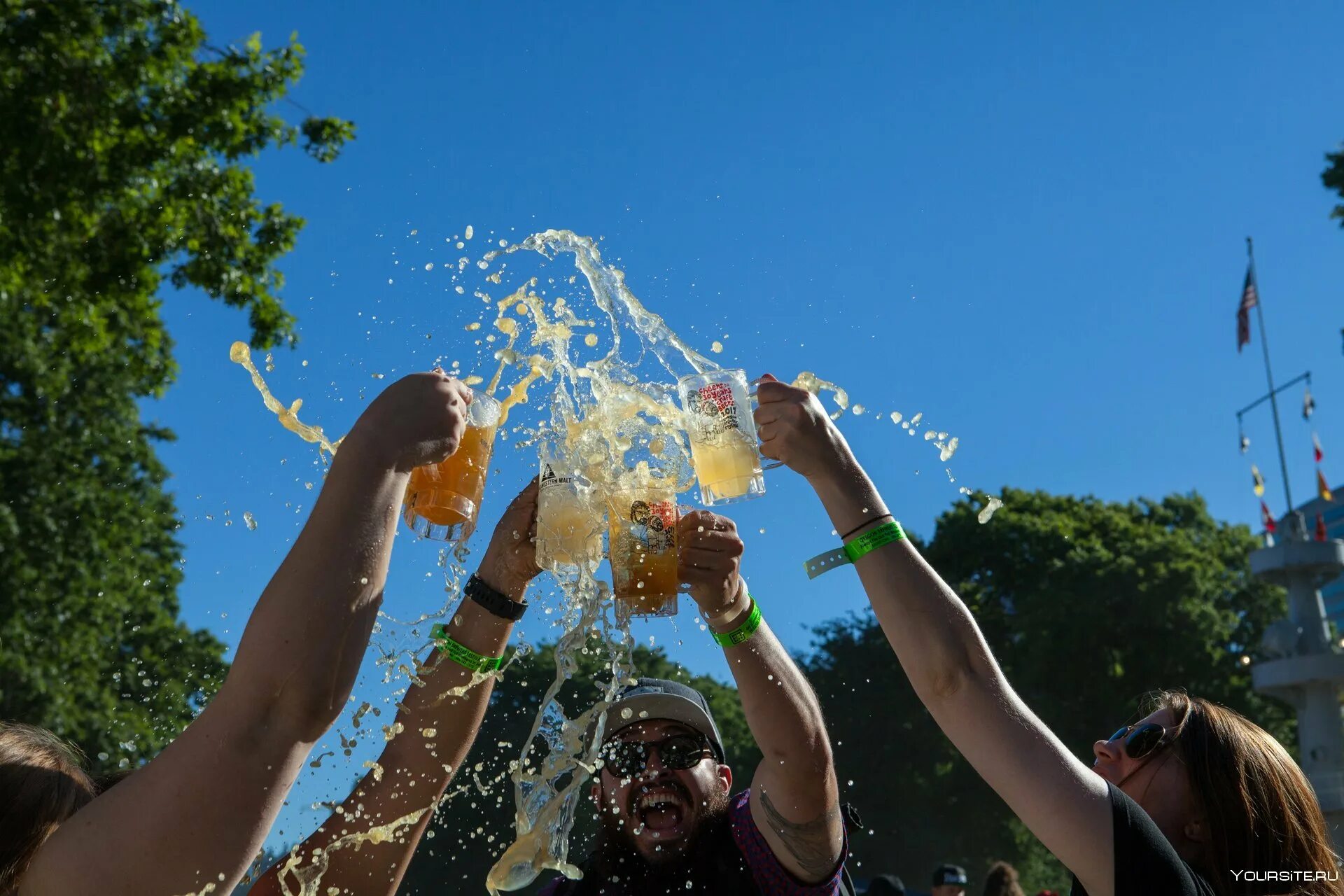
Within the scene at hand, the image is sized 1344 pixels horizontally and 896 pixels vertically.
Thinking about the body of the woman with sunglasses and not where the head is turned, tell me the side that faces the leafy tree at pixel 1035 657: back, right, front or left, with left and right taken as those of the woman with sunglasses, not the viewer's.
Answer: right

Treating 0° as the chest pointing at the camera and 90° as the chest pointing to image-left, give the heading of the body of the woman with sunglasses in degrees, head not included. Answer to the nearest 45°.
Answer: approximately 90°

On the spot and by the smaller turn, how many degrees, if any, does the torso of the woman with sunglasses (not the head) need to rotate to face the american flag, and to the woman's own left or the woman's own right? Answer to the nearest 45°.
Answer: approximately 90° to the woman's own right

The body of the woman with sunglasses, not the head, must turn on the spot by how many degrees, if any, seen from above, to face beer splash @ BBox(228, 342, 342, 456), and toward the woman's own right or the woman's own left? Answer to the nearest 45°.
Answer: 0° — they already face it

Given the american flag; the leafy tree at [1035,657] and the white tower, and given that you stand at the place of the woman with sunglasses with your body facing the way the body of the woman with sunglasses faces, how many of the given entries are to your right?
3

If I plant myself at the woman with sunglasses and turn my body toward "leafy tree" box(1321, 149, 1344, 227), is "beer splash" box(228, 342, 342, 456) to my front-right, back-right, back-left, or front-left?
back-left

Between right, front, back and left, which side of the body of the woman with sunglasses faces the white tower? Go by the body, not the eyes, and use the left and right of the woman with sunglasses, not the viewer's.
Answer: right

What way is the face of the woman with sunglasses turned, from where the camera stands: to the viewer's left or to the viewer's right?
to the viewer's left

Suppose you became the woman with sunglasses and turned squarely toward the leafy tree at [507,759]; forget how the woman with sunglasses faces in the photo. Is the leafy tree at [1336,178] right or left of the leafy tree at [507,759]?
right
